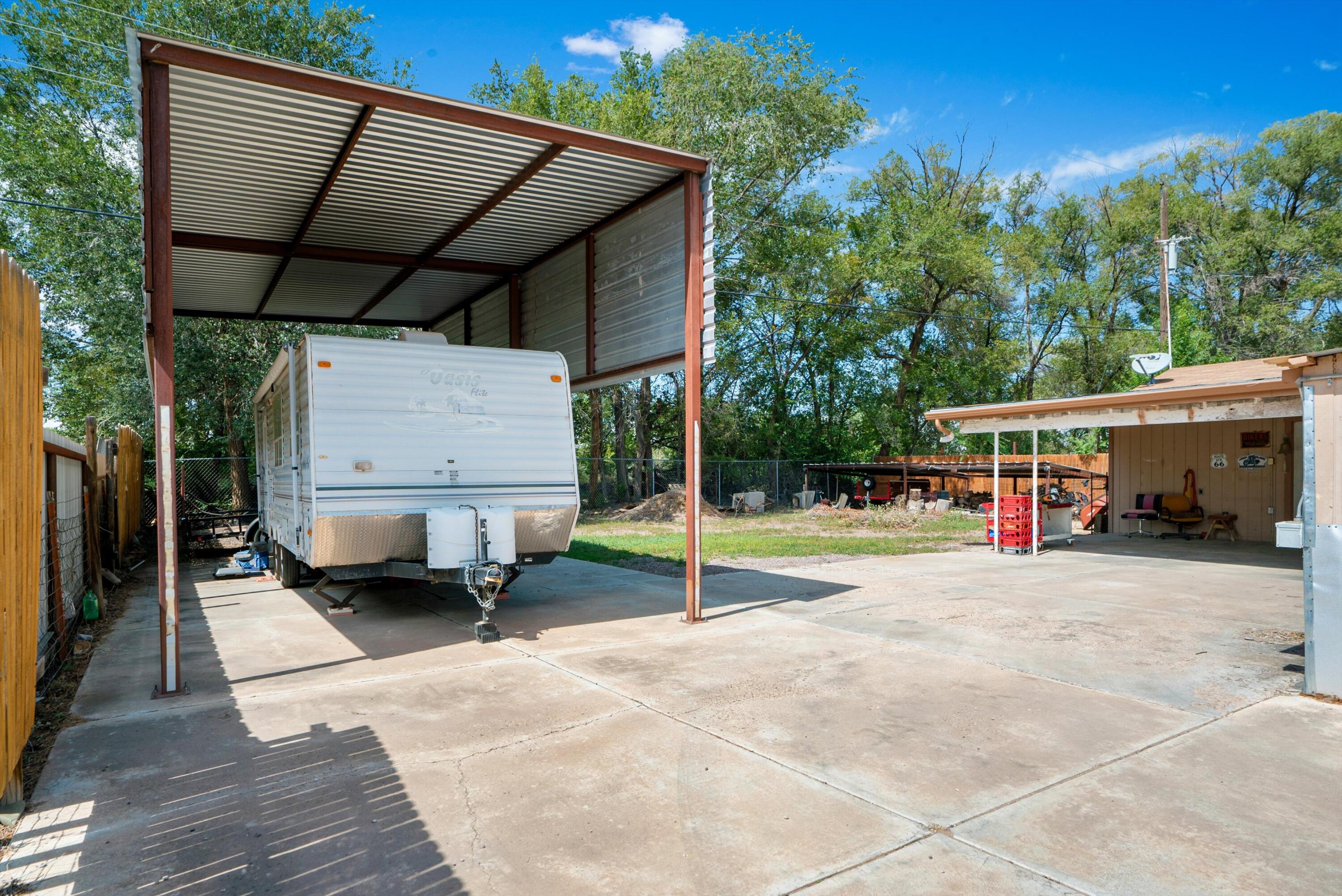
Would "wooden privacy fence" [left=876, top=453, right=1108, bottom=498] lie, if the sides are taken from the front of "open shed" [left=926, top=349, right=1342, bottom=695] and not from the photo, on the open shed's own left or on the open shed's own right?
on the open shed's own right

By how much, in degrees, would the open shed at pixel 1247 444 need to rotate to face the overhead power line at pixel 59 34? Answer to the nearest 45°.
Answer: approximately 45° to its right

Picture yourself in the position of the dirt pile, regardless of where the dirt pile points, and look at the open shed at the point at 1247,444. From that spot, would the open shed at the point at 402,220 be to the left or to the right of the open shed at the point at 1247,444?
right

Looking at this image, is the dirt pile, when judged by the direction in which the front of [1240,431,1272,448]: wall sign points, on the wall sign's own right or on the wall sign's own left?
on the wall sign's own right

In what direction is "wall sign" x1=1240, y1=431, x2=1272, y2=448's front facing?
toward the camera

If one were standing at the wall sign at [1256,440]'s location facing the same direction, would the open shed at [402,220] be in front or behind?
in front

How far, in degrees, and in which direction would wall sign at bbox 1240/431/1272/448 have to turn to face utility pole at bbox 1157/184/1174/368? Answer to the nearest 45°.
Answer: approximately 180°

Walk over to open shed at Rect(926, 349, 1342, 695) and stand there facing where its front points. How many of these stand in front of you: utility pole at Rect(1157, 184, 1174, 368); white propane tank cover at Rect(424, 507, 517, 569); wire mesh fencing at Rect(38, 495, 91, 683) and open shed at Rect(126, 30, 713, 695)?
3

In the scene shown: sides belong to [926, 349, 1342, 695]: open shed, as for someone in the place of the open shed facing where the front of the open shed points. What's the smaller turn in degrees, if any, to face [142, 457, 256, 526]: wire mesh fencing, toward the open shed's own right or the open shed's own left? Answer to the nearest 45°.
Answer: approximately 45° to the open shed's own right
